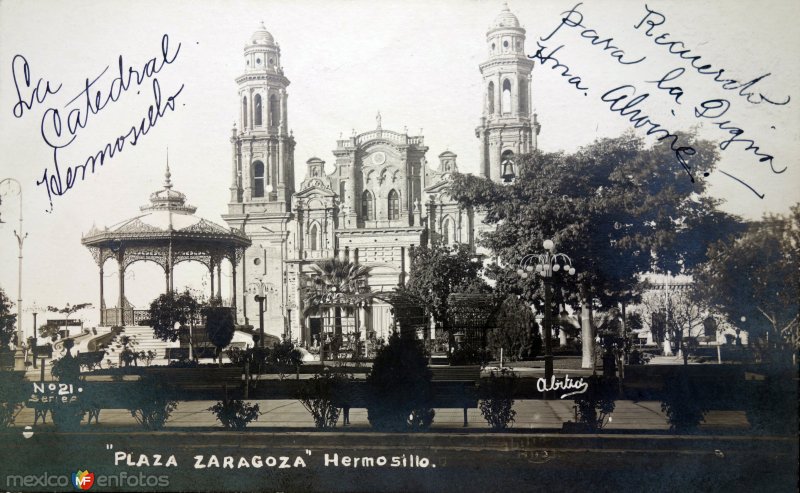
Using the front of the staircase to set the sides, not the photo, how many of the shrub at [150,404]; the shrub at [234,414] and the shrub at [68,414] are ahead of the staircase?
3

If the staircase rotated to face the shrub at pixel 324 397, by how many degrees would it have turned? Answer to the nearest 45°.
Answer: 0° — it already faces it

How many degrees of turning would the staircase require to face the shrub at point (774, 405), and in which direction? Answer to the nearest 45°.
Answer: approximately 45° to its left

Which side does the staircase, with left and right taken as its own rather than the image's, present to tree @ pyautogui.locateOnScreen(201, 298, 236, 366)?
left

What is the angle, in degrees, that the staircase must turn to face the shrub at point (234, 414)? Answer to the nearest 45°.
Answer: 0° — it already faces it

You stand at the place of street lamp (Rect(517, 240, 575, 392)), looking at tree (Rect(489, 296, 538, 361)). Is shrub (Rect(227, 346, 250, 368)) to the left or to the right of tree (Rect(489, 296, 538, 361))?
left

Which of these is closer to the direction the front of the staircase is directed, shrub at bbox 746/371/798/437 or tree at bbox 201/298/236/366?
the shrub

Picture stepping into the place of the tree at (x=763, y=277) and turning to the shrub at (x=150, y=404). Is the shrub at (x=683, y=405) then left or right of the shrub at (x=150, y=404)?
left

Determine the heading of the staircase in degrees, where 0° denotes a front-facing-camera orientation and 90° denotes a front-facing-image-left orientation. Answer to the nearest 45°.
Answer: approximately 0°

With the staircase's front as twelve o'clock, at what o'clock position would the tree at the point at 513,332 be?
The tree is roughly at 10 o'clock from the staircase.
